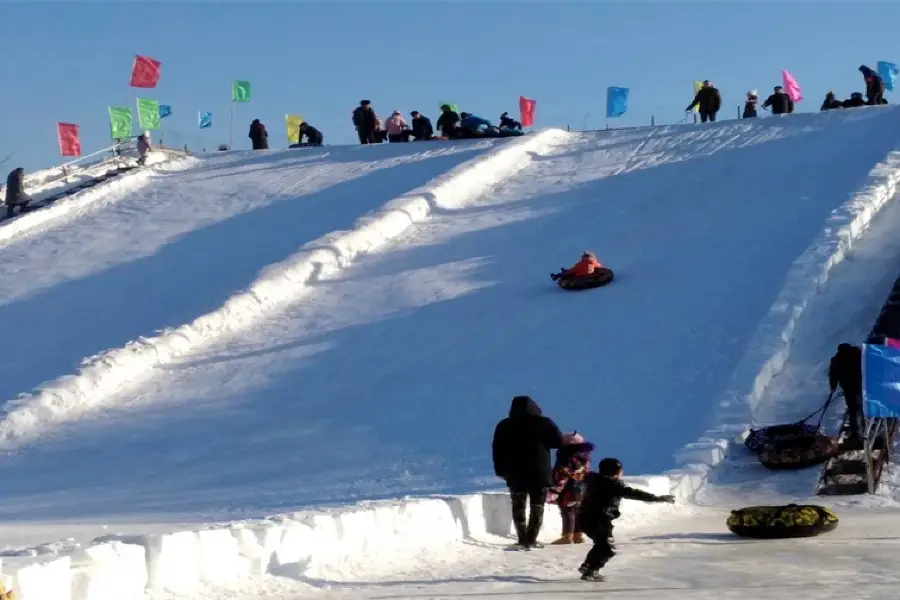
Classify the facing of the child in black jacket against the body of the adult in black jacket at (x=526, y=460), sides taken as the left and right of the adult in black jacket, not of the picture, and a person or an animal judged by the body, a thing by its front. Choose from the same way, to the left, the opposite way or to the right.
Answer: to the right

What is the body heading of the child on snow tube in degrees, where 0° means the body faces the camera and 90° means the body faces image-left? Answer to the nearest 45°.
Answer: approximately 90°

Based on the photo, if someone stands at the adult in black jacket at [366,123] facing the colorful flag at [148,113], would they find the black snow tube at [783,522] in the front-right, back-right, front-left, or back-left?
back-left

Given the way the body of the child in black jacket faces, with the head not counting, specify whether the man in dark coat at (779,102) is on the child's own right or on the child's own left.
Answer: on the child's own left

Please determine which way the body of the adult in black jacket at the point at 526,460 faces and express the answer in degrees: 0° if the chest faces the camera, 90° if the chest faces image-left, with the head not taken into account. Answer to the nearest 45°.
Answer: approximately 180°

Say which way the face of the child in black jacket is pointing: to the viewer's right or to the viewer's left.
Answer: to the viewer's right

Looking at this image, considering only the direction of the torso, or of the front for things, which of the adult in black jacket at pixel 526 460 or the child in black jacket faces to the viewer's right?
the child in black jacket
